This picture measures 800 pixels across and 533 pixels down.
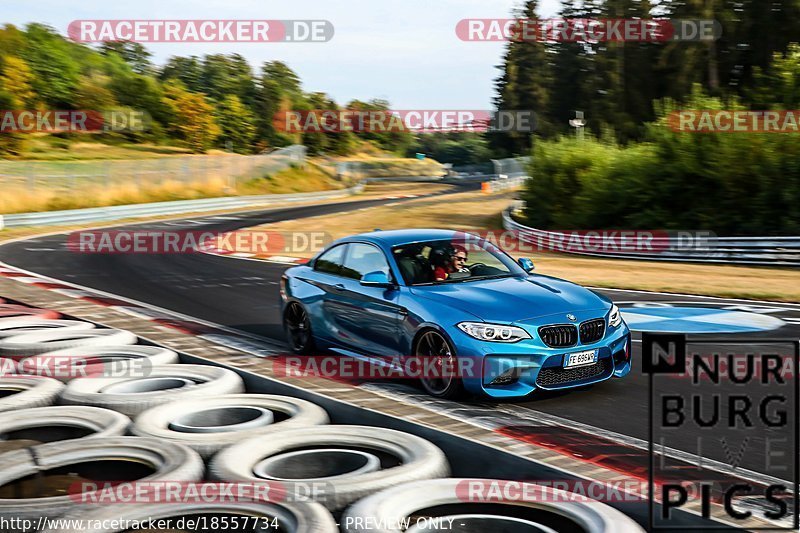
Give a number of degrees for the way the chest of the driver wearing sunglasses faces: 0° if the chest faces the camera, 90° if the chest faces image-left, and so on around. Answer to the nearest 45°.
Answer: approximately 315°

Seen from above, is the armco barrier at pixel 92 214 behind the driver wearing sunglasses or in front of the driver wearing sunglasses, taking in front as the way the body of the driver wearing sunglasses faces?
behind

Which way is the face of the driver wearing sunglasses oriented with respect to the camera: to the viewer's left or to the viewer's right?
to the viewer's right

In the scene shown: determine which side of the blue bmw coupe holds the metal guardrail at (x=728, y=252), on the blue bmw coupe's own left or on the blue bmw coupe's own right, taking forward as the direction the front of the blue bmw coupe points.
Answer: on the blue bmw coupe's own left

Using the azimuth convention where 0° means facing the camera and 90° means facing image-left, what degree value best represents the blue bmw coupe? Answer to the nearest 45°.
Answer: approximately 315°

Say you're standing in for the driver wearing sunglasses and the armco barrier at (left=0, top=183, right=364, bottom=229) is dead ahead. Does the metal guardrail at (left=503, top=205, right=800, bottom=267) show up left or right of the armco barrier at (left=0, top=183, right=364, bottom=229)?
right
